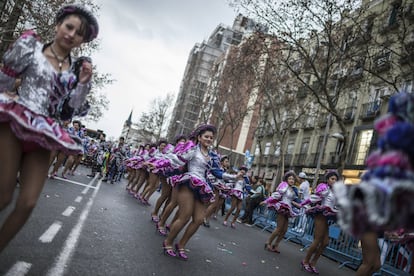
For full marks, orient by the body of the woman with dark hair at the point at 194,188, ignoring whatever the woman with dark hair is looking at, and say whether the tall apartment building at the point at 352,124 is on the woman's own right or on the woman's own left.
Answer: on the woman's own left

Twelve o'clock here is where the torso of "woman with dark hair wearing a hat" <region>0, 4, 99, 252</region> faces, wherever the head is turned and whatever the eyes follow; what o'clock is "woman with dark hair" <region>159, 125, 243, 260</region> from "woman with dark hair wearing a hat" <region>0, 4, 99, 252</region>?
"woman with dark hair" <region>159, 125, 243, 260</region> is roughly at 9 o'clock from "woman with dark hair wearing a hat" <region>0, 4, 99, 252</region>.

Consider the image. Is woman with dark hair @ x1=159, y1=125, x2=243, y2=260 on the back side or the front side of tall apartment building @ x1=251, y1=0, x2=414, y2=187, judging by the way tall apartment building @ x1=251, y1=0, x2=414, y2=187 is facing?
on the front side

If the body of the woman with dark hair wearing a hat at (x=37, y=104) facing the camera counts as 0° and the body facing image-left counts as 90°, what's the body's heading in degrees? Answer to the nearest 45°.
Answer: approximately 315°

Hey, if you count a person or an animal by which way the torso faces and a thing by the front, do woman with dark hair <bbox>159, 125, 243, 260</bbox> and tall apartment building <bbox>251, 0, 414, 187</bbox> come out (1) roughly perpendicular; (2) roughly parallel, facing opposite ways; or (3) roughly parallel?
roughly perpendicular

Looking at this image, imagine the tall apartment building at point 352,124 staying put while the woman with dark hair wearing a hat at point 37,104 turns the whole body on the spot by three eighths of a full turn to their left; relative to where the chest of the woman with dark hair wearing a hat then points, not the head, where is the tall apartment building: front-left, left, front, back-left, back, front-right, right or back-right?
front-right
